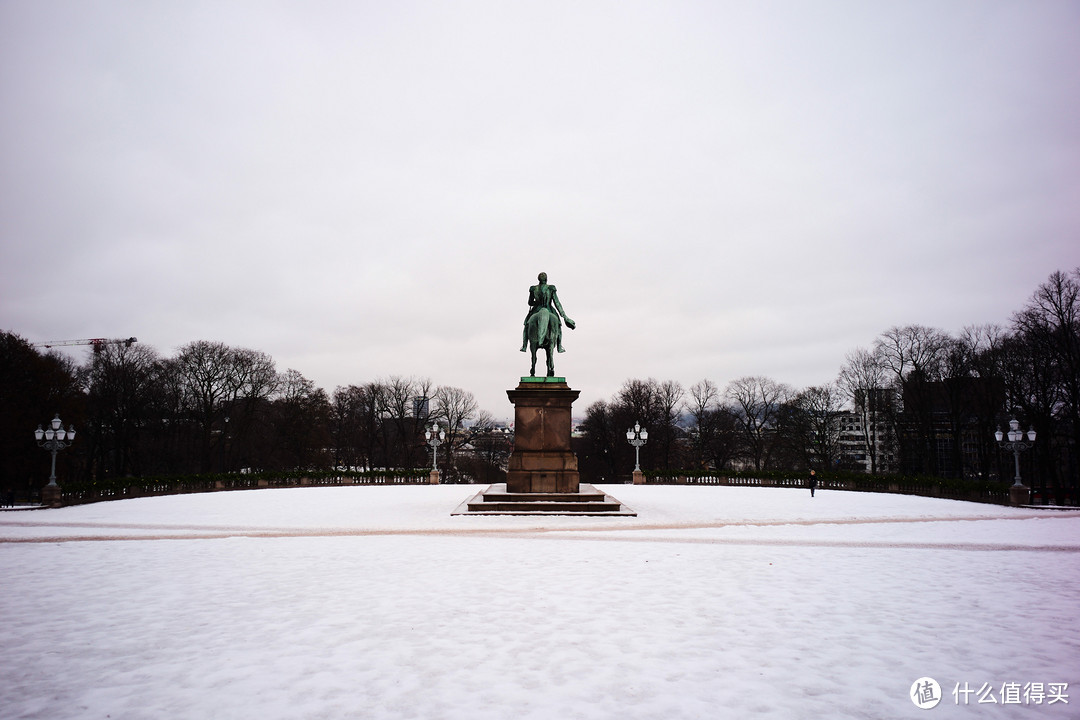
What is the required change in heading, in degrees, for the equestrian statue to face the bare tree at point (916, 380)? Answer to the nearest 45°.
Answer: approximately 45° to its right

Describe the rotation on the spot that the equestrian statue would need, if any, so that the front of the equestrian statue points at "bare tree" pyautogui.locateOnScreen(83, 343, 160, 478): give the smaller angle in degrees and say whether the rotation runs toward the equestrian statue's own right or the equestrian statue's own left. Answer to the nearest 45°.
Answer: approximately 45° to the equestrian statue's own left

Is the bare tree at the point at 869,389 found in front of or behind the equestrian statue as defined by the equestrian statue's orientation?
in front

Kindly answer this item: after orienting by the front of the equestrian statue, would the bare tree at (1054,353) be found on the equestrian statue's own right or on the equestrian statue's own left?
on the equestrian statue's own right

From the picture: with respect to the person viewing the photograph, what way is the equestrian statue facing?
facing away from the viewer
